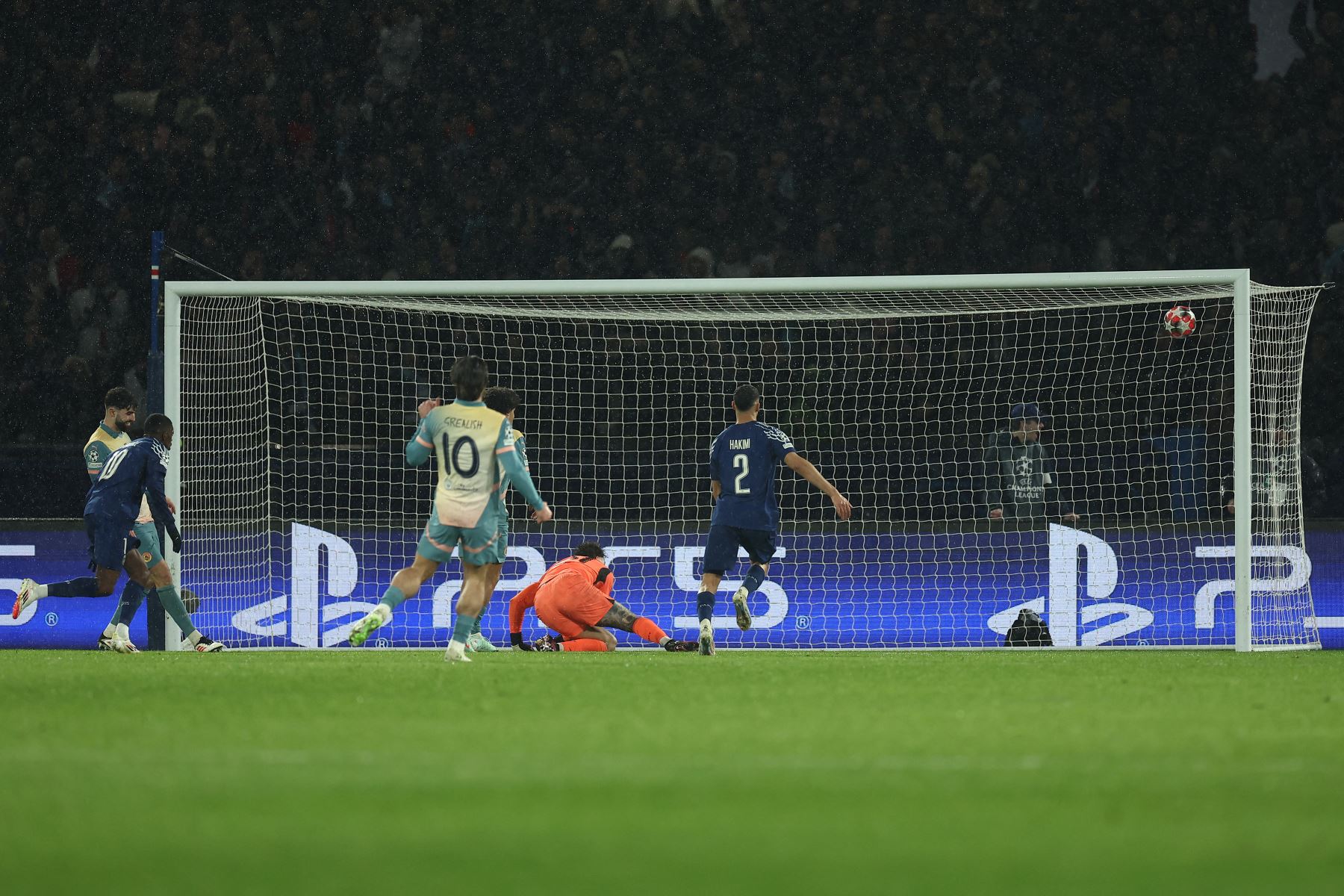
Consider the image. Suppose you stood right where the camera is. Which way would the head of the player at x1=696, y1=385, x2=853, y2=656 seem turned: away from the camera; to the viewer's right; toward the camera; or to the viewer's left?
away from the camera

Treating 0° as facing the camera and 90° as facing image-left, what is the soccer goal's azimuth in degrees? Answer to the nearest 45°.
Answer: approximately 0°

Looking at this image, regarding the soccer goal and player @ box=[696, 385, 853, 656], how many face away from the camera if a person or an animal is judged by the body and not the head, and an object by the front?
1

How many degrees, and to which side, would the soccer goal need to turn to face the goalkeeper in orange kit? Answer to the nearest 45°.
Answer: approximately 45° to its right

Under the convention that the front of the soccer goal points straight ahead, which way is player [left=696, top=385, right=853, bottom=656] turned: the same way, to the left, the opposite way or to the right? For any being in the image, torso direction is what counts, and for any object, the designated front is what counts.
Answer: the opposite way

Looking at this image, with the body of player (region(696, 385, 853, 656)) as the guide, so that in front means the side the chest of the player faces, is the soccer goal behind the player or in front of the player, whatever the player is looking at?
in front

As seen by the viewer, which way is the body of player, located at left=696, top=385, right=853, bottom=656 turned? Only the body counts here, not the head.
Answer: away from the camera

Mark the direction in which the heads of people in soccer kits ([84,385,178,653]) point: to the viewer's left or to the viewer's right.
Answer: to the viewer's right

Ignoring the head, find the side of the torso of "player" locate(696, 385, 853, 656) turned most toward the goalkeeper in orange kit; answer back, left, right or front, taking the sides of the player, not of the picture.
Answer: left

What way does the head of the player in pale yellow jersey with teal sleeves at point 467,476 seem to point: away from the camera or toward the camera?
away from the camera

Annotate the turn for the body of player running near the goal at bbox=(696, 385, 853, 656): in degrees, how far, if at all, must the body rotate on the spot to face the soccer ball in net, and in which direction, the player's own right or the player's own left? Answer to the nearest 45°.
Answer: approximately 45° to the player's own right
